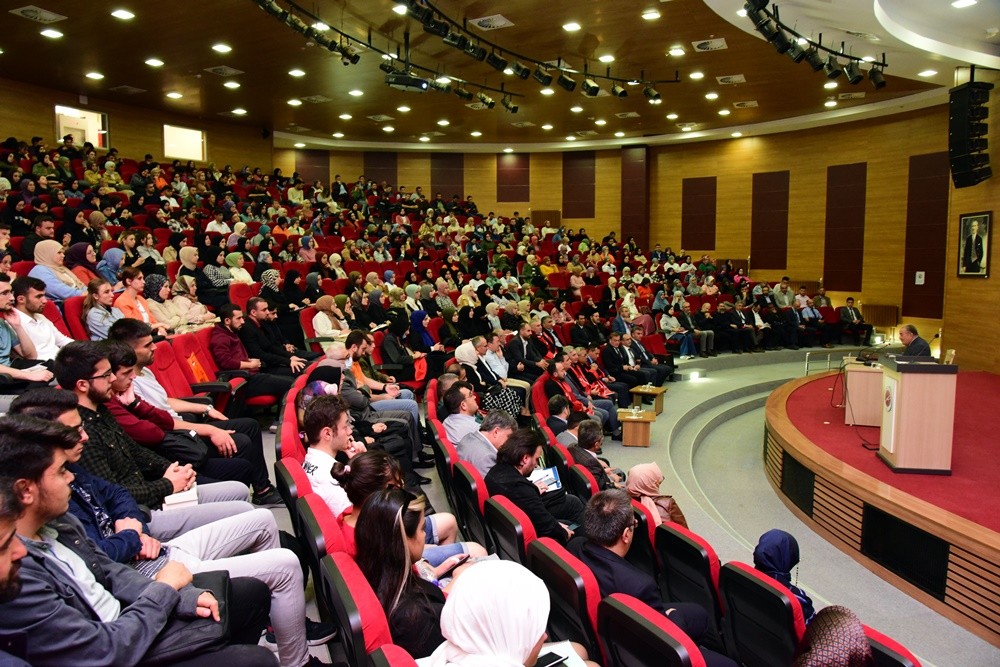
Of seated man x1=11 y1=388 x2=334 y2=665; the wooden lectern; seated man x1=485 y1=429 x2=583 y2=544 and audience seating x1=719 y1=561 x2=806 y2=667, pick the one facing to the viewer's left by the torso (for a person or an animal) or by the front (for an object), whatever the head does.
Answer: the wooden lectern

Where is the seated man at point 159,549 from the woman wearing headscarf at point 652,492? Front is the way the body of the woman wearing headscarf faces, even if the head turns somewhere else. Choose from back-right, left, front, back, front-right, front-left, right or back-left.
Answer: back

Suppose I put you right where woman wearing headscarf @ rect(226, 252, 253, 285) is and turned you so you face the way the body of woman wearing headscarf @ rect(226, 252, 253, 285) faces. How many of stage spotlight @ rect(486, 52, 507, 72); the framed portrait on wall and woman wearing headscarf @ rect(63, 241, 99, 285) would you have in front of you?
2

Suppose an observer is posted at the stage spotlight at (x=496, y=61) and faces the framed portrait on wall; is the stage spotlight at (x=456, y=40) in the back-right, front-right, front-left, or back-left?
back-right

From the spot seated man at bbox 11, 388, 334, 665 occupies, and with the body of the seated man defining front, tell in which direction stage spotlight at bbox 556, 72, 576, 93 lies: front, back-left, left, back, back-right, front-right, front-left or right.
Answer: front-left

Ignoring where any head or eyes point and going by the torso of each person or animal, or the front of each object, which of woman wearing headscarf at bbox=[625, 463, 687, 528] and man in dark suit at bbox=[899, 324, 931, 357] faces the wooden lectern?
the woman wearing headscarf

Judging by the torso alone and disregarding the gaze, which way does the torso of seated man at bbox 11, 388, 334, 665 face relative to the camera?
to the viewer's right

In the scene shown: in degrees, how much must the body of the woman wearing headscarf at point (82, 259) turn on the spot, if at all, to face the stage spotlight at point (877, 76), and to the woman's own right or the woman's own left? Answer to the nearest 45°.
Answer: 0° — they already face it

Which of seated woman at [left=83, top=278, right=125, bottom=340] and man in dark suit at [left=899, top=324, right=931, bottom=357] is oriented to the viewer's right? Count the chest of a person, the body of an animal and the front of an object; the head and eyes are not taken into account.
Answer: the seated woman

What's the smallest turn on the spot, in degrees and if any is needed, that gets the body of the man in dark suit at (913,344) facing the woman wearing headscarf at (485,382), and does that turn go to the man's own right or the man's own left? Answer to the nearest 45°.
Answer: approximately 45° to the man's own left

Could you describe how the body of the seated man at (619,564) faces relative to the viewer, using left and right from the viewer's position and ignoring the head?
facing away from the viewer and to the right of the viewer

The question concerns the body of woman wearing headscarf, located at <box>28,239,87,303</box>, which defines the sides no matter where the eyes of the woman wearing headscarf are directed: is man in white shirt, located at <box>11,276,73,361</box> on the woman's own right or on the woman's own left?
on the woman's own right

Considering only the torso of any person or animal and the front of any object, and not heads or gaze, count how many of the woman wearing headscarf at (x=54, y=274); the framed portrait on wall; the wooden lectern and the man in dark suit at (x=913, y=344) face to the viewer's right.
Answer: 1

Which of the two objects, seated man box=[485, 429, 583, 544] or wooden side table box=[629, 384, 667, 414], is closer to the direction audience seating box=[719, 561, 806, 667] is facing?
the wooden side table

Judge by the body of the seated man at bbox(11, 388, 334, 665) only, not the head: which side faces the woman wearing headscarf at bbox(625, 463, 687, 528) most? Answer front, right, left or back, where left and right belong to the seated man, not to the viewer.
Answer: front

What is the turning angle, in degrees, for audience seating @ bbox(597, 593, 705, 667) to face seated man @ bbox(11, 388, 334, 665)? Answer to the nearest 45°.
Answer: approximately 135° to its left
